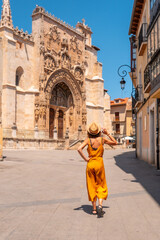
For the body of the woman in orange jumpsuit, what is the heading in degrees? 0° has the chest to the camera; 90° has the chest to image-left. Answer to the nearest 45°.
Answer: approximately 180°

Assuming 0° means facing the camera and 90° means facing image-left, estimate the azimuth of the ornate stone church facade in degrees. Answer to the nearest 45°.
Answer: approximately 315°

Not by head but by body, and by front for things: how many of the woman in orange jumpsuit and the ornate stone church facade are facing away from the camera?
1

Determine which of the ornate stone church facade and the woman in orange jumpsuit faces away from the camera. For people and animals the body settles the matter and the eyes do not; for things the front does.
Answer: the woman in orange jumpsuit
